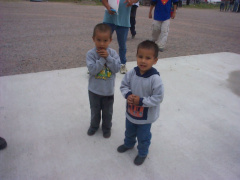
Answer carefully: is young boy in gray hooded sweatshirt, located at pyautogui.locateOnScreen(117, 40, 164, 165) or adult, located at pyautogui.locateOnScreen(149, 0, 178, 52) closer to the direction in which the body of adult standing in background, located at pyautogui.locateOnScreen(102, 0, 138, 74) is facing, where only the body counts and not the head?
the young boy in gray hooded sweatshirt

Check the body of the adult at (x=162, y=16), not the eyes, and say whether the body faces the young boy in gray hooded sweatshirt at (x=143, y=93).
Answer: yes

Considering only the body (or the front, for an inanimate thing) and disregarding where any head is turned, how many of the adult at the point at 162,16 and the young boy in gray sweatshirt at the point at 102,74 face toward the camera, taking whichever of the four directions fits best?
2

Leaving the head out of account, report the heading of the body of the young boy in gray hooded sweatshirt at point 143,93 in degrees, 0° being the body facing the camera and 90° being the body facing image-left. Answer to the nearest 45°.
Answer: approximately 45°

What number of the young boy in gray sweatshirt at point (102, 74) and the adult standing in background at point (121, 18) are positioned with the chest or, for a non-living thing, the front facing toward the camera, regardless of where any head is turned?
2

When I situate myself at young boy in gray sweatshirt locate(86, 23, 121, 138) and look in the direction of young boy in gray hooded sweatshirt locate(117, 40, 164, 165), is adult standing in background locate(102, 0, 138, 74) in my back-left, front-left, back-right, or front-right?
back-left

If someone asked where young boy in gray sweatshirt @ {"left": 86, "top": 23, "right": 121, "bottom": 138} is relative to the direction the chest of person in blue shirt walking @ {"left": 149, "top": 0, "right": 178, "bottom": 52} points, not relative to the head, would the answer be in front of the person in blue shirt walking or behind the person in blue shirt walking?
in front

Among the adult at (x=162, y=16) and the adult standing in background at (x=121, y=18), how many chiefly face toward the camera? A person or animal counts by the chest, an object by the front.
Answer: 2

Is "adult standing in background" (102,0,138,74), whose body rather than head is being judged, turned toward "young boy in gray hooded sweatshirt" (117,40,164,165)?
yes

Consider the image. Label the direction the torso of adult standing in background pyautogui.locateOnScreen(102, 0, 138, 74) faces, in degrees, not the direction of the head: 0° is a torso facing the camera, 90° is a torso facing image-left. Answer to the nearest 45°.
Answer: approximately 0°

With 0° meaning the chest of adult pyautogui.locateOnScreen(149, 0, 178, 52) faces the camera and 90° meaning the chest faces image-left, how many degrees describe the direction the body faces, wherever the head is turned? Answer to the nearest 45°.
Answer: approximately 0°
